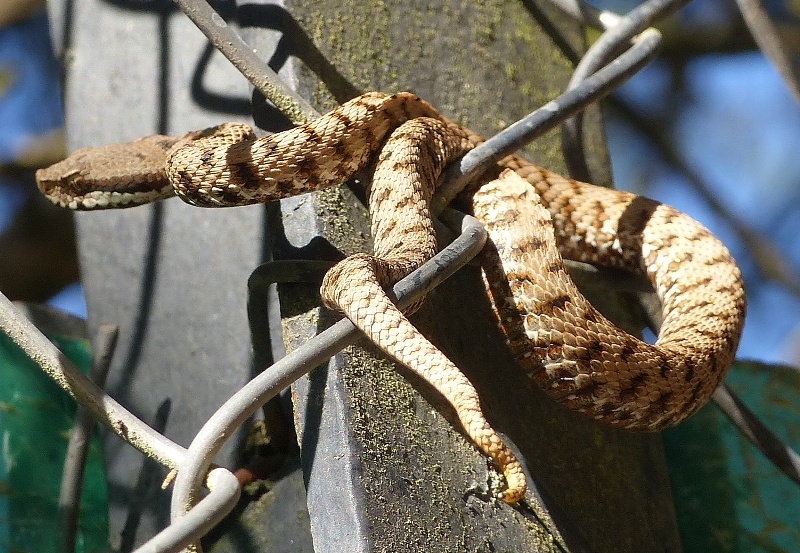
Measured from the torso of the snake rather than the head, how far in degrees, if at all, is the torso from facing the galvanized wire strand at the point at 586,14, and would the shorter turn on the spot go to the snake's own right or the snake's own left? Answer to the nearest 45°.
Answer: approximately 180°

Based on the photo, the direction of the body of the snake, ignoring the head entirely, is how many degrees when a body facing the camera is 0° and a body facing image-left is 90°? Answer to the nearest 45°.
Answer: approximately 90°

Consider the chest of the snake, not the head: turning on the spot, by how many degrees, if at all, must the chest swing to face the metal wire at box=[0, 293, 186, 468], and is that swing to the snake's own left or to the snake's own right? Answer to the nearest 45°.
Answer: approximately 45° to the snake's own left

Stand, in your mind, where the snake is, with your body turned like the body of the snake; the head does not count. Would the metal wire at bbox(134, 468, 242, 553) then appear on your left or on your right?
on your left
